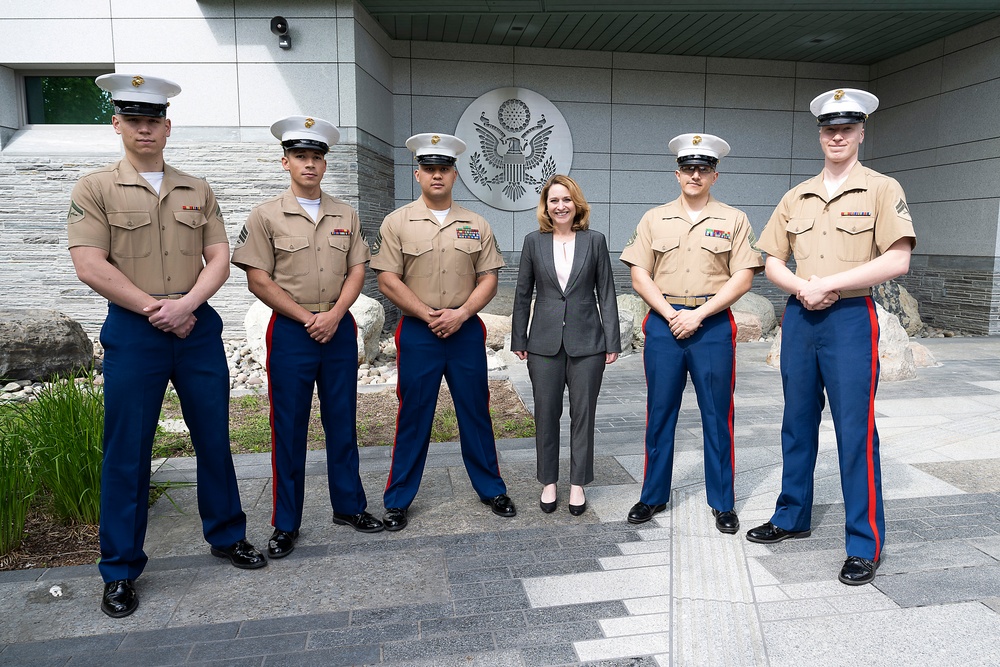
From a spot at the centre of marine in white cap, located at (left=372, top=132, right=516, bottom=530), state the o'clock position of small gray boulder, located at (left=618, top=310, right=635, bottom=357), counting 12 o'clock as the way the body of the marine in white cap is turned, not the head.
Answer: The small gray boulder is roughly at 7 o'clock from the marine in white cap.

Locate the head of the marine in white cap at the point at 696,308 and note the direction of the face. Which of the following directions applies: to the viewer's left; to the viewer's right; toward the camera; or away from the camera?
toward the camera

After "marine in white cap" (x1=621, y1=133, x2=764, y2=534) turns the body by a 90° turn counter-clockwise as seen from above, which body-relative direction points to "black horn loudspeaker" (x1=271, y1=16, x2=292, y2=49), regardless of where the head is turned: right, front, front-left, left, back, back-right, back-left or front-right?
back-left

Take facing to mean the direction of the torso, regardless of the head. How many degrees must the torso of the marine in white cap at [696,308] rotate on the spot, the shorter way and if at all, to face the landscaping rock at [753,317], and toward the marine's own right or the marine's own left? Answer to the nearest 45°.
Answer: approximately 180°

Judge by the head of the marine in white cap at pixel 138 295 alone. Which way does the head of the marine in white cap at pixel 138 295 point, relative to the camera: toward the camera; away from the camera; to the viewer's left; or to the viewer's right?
toward the camera

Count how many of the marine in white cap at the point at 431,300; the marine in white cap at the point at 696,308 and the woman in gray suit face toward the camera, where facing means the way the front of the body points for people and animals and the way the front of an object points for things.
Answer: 3

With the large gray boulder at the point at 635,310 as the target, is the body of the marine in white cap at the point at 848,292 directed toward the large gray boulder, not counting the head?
no

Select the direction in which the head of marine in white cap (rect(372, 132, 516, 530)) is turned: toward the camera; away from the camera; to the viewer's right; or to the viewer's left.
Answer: toward the camera

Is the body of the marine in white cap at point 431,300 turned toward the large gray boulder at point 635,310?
no

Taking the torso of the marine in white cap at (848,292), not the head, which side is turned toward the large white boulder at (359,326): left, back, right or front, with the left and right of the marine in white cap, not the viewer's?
right

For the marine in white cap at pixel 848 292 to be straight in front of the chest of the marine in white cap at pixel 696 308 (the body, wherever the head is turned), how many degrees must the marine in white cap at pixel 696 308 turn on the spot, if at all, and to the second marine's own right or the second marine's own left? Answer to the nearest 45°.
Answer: approximately 45° to the second marine's own left

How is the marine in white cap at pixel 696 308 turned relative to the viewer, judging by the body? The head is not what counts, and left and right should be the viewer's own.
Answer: facing the viewer

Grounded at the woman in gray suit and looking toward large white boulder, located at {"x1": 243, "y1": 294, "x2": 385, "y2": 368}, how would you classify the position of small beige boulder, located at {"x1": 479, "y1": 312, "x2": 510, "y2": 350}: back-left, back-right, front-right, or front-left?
front-right

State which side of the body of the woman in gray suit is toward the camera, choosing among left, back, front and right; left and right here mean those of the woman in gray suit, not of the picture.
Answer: front

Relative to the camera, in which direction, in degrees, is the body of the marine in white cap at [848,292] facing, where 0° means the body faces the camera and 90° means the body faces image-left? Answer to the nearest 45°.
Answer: approximately 45°

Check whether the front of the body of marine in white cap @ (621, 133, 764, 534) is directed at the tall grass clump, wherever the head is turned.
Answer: no

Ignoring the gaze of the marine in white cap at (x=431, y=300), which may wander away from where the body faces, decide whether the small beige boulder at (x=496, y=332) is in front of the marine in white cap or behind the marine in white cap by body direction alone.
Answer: behind

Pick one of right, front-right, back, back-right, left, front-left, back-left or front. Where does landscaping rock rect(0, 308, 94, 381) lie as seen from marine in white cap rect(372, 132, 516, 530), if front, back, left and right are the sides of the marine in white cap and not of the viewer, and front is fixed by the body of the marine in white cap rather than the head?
back-right

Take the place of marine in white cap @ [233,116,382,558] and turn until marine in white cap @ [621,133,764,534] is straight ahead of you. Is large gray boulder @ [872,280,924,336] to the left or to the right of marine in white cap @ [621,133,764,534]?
left
